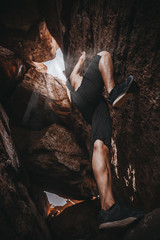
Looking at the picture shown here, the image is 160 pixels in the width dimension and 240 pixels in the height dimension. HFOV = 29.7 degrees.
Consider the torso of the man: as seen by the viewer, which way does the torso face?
to the viewer's right
